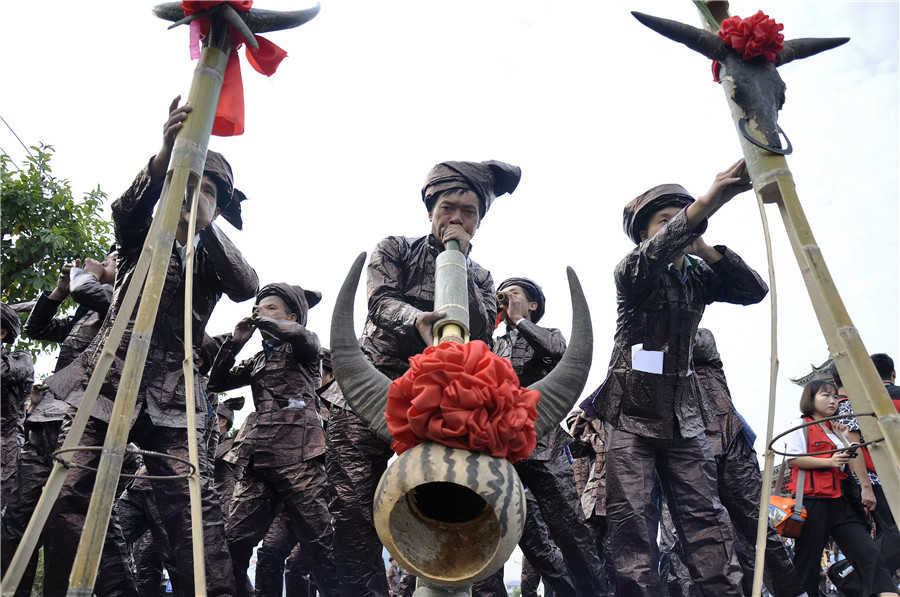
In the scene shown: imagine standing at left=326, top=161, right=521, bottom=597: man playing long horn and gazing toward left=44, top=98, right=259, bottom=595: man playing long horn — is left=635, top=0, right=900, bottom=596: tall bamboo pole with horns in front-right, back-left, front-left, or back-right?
back-left

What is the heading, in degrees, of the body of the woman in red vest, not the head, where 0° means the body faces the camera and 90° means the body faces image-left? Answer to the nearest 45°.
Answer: approximately 315°

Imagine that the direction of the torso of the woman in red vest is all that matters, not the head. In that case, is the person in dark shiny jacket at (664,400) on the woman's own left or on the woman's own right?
on the woman's own right

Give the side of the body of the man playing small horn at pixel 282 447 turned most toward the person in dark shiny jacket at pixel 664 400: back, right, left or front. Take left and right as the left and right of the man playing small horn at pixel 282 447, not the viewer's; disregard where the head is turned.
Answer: left

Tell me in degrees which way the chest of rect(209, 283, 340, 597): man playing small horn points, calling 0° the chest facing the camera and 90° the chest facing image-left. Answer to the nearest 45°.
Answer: approximately 45°

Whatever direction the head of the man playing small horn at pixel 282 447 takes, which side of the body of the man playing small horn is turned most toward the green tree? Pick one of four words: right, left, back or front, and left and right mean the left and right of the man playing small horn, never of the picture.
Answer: right

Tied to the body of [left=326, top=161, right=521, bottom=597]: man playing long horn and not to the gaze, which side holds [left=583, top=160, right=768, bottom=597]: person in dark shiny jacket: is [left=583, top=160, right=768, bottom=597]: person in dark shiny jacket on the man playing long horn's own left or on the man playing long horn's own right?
on the man playing long horn's own left

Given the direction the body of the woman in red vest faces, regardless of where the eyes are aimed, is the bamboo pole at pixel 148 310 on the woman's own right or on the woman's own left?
on the woman's own right

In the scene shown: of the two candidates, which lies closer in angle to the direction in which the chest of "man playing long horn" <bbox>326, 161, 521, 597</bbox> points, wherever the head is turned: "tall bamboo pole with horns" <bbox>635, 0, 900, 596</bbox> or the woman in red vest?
the tall bamboo pole with horns

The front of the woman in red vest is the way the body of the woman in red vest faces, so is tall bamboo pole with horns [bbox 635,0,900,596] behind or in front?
in front

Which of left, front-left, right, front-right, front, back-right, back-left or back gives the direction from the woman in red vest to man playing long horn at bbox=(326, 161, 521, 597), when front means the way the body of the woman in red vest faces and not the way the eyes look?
right

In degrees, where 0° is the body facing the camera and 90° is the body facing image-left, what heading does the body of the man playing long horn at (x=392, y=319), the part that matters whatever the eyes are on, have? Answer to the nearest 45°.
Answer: approximately 0°
